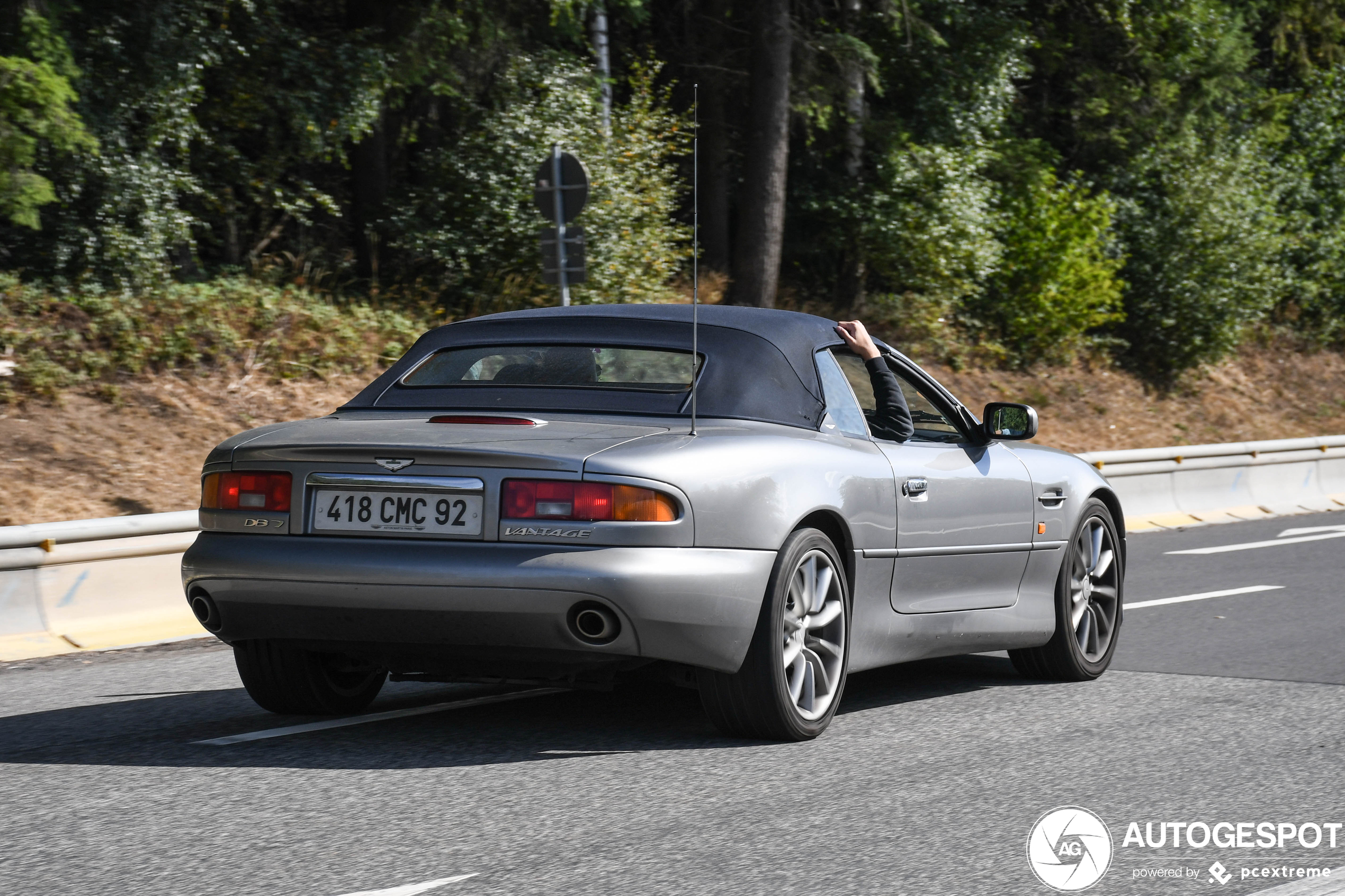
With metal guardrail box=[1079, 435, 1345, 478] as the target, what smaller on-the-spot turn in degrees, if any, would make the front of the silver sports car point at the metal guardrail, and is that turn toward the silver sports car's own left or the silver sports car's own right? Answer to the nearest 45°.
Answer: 0° — it already faces it

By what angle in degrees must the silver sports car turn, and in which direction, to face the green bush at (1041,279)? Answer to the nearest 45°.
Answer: approximately 45° to its left

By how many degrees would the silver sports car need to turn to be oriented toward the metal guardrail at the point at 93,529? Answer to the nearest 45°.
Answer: approximately 90° to its left

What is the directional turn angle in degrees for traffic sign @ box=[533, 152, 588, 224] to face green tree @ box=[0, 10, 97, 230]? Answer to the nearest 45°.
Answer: approximately 135° to its left

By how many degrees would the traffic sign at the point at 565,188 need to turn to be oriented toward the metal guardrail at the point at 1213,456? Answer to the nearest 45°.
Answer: approximately 45° to its right

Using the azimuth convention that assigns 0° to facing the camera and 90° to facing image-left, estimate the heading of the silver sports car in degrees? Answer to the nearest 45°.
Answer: approximately 225°

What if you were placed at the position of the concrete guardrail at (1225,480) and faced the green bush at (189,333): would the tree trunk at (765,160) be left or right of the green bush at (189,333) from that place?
right

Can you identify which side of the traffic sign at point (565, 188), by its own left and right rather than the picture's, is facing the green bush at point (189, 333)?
left

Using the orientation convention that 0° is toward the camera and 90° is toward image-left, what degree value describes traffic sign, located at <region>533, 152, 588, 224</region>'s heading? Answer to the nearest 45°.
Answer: approximately 225°
